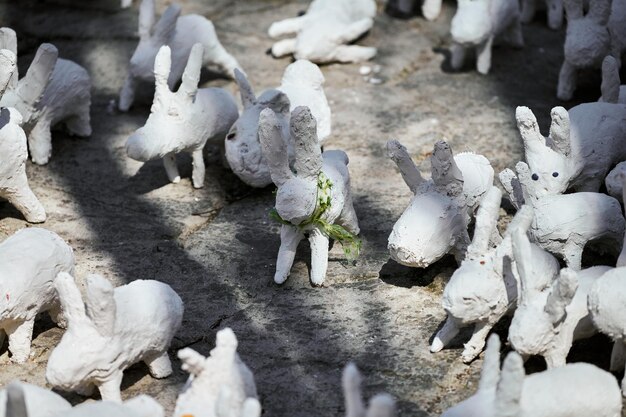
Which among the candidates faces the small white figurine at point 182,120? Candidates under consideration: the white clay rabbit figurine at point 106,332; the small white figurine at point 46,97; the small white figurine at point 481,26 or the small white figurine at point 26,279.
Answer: the small white figurine at point 481,26

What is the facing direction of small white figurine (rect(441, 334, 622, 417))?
to the viewer's left

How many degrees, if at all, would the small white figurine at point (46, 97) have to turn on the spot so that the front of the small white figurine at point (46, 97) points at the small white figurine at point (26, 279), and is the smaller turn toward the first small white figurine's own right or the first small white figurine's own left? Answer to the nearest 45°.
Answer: approximately 45° to the first small white figurine's own left

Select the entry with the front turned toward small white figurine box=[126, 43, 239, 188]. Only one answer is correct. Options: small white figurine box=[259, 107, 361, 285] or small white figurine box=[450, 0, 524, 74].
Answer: small white figurine box=[450, 0, 524, 74]

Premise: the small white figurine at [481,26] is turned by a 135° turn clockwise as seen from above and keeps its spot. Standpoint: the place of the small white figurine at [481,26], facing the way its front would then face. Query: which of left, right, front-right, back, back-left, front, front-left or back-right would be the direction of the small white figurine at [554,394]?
back

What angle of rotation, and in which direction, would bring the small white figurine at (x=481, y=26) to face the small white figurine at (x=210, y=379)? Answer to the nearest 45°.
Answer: approximately 45° to its left

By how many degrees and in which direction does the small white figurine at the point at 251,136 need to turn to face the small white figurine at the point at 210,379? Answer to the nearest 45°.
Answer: approximately 45° to its left

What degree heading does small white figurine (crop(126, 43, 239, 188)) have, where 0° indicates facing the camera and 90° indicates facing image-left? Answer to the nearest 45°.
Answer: approximately 45°

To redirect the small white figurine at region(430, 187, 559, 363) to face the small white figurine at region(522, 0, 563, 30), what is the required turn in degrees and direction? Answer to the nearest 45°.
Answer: approximately 135° to its right

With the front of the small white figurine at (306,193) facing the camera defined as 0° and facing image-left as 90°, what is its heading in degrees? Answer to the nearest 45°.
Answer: approximately 45°

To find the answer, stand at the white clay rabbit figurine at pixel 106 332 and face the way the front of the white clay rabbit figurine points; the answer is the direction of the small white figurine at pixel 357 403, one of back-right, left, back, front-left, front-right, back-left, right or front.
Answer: left

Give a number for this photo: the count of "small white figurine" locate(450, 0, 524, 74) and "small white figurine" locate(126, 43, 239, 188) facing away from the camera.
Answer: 0
